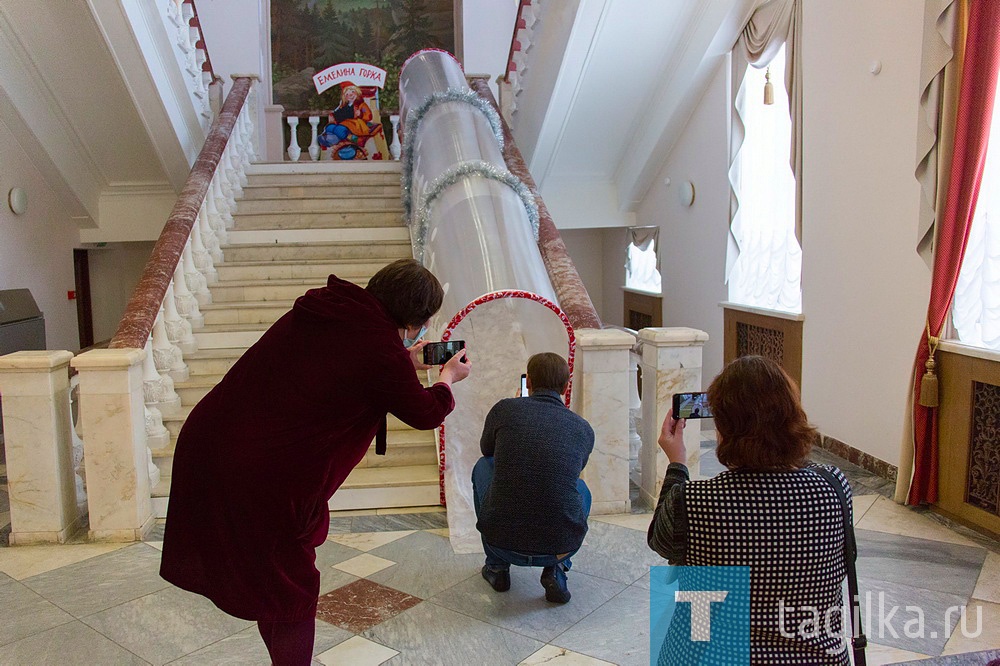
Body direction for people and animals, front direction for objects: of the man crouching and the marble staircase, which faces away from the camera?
the man crouching

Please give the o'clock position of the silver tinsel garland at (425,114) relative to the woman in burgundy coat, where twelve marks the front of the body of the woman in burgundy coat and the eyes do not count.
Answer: The silver tinsel garland is roughly at 11 o'clock from the woman in burgundy coat.

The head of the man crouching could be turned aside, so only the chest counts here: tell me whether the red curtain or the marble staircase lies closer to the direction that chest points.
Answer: the marble staircase

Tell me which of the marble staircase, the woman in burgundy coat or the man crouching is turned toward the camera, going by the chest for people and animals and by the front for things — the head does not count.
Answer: the marble staircase

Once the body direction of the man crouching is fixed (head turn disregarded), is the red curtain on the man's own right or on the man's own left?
on the man's own right

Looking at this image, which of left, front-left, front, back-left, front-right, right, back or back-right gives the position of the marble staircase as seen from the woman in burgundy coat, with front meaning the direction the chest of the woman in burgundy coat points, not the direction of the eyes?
front-left

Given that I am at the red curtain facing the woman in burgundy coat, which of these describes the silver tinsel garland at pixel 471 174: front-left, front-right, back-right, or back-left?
front-right

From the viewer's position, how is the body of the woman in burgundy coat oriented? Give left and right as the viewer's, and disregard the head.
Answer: facing away from the viewer and to the right of the viewer

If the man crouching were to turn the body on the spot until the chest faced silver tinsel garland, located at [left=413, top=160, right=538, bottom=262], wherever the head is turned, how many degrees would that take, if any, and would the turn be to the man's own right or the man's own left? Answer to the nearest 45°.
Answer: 0° — they already face it

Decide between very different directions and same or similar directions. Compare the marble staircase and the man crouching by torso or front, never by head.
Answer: very different directions

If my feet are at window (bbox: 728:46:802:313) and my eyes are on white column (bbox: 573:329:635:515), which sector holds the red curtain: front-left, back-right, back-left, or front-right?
front-left

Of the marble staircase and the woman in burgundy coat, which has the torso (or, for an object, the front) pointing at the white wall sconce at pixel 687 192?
the woman in burgundy coat

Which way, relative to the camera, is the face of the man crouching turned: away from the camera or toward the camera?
away from the camera

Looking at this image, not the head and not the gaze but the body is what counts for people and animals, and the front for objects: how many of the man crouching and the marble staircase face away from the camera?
1

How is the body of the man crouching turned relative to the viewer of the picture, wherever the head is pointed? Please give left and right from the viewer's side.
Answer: facing away from the viewer

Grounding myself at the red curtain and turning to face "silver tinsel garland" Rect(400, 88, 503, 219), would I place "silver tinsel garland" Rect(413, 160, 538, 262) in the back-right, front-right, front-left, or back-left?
front-left

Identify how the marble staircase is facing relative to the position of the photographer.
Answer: facing the viewer

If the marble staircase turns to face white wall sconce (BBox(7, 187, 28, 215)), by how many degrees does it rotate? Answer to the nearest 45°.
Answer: approximately 135° to its right
